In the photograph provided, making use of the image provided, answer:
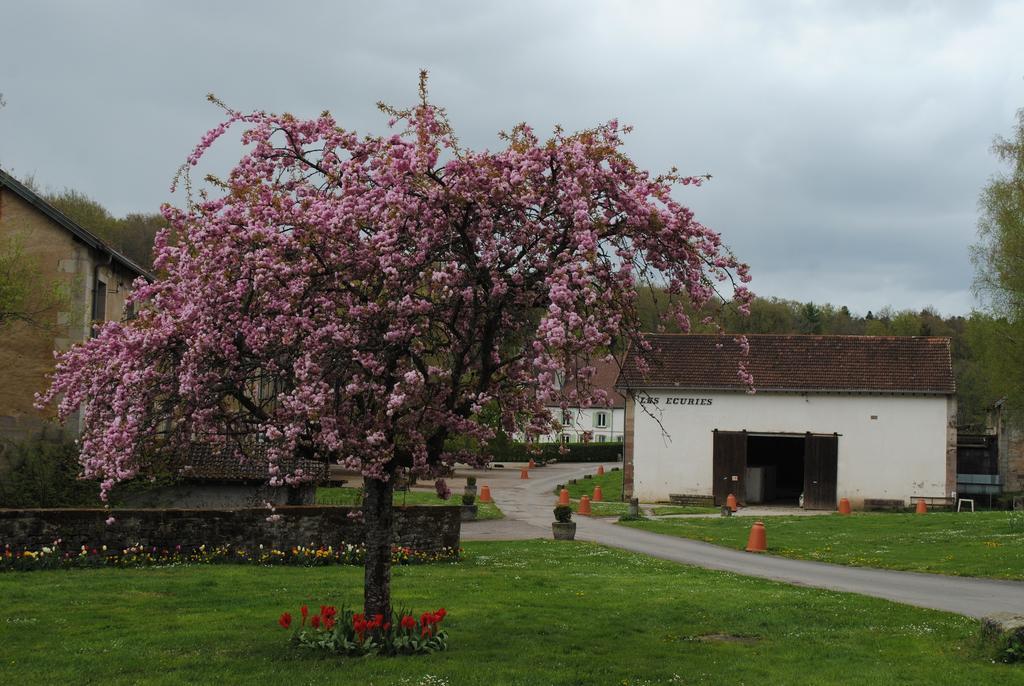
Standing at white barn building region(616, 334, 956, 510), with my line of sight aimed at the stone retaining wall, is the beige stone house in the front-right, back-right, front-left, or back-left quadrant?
front-right

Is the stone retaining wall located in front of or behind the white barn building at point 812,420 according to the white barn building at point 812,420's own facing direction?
in front

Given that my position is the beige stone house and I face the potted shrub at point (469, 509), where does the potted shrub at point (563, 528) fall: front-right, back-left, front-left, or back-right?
front-right

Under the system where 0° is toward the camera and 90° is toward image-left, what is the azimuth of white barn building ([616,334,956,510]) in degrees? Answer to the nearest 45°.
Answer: approximately 0°

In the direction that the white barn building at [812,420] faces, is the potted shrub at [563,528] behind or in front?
in front

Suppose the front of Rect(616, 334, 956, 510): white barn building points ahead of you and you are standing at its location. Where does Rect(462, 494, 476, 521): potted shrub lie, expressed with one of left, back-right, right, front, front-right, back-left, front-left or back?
front-right

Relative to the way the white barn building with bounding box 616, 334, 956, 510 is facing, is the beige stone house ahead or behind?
ahead

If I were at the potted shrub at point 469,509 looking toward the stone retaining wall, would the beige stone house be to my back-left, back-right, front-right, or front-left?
front-right
